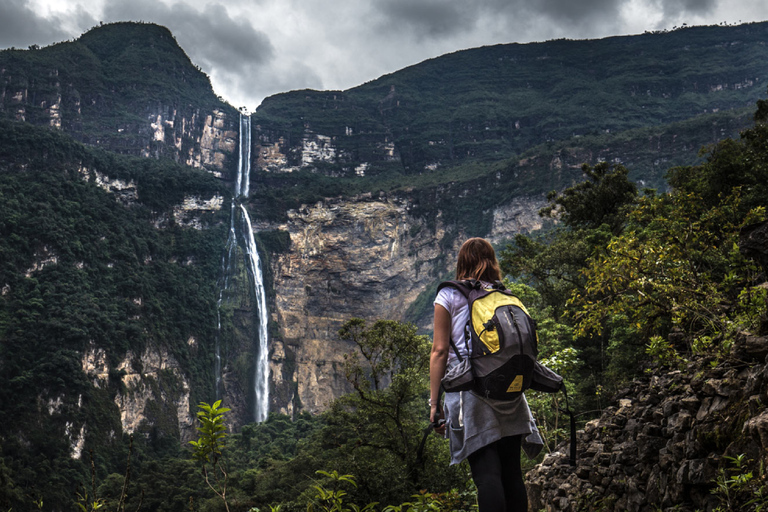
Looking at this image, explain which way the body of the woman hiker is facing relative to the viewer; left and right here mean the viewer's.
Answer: facing away from the viewer and to the left of the viewer
